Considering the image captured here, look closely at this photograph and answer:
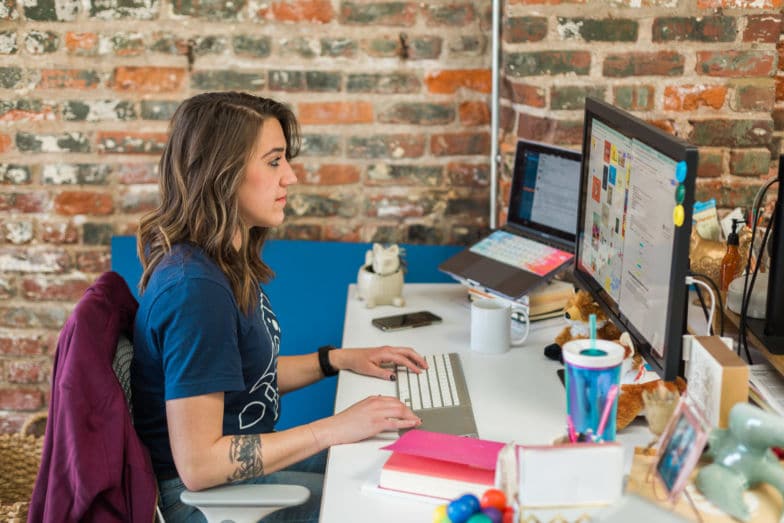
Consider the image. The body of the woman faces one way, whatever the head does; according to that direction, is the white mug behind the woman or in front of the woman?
in front

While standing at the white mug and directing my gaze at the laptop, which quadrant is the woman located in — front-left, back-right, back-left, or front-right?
back-left

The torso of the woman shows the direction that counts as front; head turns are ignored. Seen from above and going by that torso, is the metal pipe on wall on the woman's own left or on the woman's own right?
on the woman's own left

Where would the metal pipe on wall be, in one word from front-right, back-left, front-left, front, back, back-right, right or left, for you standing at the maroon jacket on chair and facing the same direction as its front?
front-left

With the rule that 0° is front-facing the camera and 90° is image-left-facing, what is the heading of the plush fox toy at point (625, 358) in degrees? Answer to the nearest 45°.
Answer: approximately 90°

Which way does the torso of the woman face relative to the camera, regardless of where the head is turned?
to the viewer's right

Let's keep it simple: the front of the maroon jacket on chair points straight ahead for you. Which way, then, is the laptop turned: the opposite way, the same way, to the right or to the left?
the opposite way

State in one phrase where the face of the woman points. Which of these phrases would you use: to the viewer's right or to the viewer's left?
to the viewer's right

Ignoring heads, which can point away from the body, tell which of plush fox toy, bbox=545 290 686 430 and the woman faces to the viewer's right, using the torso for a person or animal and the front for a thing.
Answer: the woman
